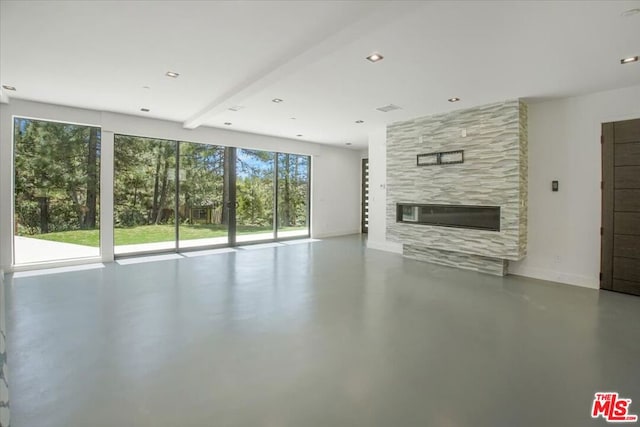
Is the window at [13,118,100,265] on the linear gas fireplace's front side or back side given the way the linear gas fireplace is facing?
on the front side

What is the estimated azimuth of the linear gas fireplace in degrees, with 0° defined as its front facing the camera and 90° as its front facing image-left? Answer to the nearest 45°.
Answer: approximately 45°

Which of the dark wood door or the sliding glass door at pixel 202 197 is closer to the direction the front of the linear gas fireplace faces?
the sliding glass door

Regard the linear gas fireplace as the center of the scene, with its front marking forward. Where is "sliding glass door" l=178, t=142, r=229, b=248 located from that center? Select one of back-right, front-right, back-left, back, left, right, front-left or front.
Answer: front-right

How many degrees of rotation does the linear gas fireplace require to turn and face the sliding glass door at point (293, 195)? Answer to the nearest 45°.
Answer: approximately 90° to its right

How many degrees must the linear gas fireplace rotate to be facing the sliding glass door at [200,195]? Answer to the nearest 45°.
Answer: approximately 45° to its right
